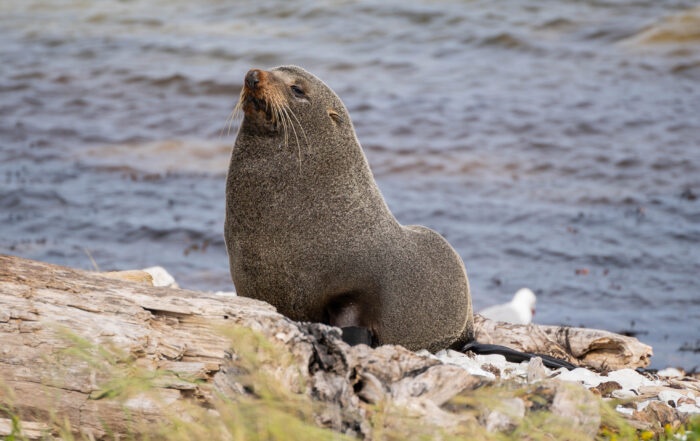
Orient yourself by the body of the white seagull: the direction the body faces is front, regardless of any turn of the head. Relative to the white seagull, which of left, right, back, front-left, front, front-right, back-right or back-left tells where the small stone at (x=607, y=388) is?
right

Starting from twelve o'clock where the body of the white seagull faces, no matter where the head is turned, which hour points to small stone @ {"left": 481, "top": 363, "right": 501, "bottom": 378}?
The small stone is roughly at 3 o'clock from the white seagull.

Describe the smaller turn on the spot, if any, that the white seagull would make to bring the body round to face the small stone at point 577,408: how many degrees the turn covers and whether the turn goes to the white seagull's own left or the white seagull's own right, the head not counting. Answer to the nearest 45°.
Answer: approximately 90° to the white seagull's own right

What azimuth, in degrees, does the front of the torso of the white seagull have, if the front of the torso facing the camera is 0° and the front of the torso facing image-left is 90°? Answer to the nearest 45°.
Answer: approximately 270°

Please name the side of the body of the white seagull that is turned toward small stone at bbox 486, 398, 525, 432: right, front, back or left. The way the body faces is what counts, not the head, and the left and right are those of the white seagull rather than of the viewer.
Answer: right

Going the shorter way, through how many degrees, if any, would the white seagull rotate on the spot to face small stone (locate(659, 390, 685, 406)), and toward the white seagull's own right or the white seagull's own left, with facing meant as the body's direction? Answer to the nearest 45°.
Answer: approximately 90° to the white seagull's own right

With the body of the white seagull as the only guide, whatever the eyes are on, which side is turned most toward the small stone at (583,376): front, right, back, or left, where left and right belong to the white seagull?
right
